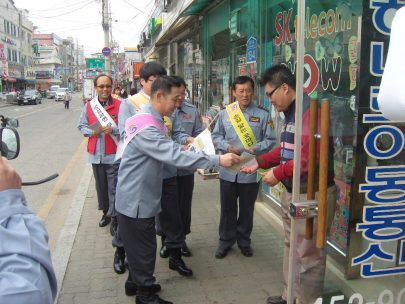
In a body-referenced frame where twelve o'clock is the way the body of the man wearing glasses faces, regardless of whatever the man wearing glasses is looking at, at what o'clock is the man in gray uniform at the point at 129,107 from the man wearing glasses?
The man in gray uniform is roughly at 1 o'clock from the man wearing glasses.

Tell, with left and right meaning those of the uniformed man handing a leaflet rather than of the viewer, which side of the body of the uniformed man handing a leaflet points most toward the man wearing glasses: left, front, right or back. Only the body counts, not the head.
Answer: front

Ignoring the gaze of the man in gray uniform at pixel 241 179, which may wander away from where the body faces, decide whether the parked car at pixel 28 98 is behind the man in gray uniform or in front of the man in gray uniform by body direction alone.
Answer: behind

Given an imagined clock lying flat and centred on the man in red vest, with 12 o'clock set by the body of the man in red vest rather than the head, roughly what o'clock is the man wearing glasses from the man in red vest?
The man wearing glasses is roughly at 11 o'clock from the man in red vest.

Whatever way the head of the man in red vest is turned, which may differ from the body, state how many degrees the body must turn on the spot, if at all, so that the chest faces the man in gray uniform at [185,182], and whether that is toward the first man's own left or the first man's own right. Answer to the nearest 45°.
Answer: approximately 45° to the first man's own left

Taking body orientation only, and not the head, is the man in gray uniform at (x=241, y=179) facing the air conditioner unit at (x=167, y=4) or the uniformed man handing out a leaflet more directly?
the uniformed man handing out a leaflet

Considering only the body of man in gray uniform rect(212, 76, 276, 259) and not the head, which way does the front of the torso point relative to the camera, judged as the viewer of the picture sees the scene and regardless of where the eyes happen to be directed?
toward the camera

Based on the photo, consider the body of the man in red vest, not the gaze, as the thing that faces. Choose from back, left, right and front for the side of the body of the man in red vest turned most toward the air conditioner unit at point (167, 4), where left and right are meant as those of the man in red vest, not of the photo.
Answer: back

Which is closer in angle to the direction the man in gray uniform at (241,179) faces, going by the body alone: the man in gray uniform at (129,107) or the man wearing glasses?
the man wearing glasses

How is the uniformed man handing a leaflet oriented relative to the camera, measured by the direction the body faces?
to the viewer's right

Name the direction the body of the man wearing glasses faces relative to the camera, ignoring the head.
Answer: to the viewer's left

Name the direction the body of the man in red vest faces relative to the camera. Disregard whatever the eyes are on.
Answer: toward the camera

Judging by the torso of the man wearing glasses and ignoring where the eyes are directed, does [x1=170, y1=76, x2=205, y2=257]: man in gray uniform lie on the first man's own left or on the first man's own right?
on the first man's own right

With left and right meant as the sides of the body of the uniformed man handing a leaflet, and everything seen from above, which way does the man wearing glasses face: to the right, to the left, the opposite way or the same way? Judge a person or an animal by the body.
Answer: the opposite way

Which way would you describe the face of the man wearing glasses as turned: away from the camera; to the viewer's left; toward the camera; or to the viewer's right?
to the viewer's left

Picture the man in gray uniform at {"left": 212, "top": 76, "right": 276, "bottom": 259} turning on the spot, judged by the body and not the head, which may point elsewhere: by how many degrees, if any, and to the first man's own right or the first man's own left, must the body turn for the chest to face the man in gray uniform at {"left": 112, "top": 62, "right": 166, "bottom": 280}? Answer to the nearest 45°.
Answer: approximately 90° to the first man's own right

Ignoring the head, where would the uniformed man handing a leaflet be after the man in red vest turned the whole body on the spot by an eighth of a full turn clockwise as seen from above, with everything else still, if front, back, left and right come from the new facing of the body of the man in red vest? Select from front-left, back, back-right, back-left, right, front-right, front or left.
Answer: front-left
